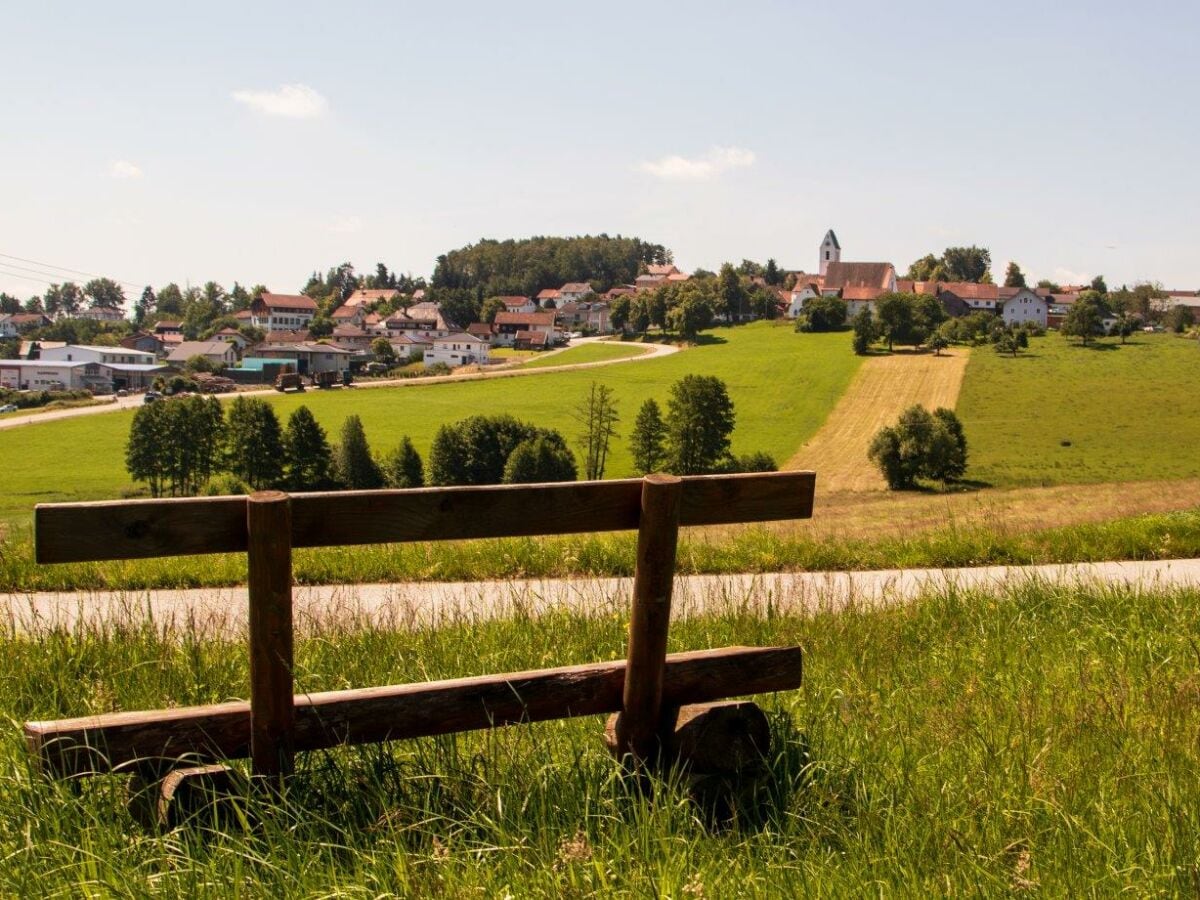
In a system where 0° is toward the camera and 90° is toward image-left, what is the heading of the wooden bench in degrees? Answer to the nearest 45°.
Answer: approximately 180°
